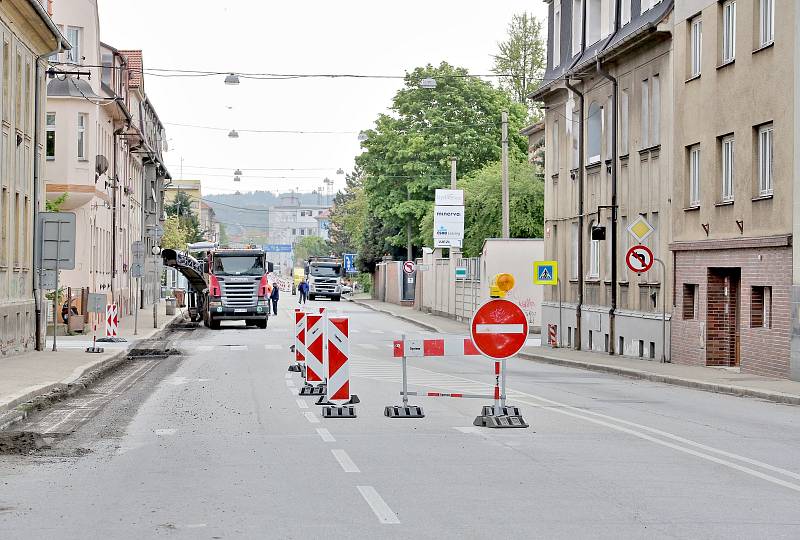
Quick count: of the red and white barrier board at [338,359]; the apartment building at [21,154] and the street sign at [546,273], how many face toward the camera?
2

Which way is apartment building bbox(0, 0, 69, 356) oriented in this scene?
to the viewer's right

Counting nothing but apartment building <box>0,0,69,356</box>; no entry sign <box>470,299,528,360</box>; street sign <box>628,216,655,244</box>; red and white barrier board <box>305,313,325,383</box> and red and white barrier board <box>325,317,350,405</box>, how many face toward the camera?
4

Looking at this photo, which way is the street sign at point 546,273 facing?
toward the camera

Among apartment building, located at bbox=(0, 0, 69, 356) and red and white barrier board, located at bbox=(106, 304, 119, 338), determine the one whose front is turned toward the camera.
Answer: the red and white barrier board

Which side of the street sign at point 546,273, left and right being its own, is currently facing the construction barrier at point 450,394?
front

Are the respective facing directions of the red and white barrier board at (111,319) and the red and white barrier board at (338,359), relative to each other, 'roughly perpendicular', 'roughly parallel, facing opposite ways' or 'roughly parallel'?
roughly parallel

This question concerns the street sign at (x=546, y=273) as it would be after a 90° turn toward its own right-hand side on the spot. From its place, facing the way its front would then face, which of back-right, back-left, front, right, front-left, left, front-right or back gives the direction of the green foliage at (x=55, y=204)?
front

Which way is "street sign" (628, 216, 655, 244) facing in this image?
toward the camera

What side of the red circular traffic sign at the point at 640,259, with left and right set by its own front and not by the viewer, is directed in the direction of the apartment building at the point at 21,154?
right

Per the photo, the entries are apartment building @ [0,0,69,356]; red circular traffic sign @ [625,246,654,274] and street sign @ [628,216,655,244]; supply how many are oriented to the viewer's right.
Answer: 1

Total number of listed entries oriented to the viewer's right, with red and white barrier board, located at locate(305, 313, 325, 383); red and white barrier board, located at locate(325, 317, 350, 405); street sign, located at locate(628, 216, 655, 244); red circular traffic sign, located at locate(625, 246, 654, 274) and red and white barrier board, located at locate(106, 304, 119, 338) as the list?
0

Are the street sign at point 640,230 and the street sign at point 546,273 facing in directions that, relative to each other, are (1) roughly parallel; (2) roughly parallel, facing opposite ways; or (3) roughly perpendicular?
roughly parallel
